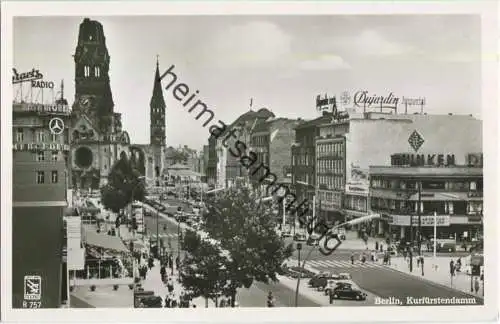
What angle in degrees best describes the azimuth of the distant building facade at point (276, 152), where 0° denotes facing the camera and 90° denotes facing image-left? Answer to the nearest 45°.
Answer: approximately 45°

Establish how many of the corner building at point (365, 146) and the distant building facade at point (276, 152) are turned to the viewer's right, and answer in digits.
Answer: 0

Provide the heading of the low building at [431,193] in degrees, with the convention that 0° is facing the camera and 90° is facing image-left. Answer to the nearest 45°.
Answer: approximately 0°
